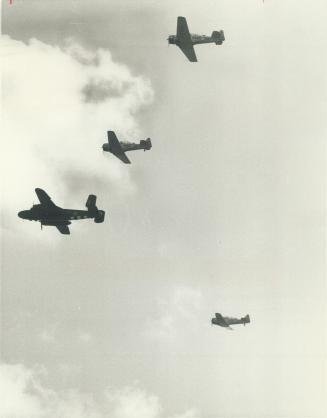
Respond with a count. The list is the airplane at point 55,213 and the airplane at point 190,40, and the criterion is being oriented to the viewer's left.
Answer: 2

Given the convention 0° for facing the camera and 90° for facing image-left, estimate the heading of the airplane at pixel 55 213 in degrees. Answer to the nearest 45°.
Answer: approximately 90°

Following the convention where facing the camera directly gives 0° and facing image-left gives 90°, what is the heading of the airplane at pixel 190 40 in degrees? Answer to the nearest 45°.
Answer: approximately 90°
